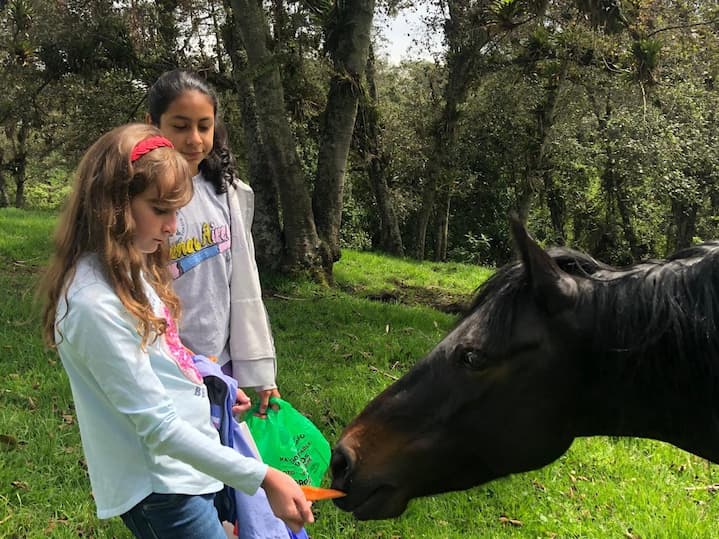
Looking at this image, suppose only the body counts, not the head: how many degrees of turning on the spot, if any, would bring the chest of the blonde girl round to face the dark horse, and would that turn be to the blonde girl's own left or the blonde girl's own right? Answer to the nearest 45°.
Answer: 0° — they already face it

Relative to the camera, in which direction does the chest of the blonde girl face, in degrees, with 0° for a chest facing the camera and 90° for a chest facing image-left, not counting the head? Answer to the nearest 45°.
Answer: approximately 270°

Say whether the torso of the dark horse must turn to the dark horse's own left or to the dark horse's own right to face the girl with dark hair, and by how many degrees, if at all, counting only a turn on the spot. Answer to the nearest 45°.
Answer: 0° — it already faces them

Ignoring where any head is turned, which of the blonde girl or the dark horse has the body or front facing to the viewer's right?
the blonde girl

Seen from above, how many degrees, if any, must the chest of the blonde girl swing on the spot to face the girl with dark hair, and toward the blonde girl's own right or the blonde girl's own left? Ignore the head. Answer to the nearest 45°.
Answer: approximately 90° to the blonde girl's own left

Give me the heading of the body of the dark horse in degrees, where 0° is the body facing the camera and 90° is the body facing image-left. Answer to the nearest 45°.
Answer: approximately 90°

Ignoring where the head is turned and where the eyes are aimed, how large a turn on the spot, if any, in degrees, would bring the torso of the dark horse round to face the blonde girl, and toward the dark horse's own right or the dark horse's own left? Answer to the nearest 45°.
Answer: approximately 45° to the dark horse's own left

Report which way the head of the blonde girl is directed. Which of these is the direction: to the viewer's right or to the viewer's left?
to the viewer's right

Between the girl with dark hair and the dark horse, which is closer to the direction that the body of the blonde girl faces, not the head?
the dark horse

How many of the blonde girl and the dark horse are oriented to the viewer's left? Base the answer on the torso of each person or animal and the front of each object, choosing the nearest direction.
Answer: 1
